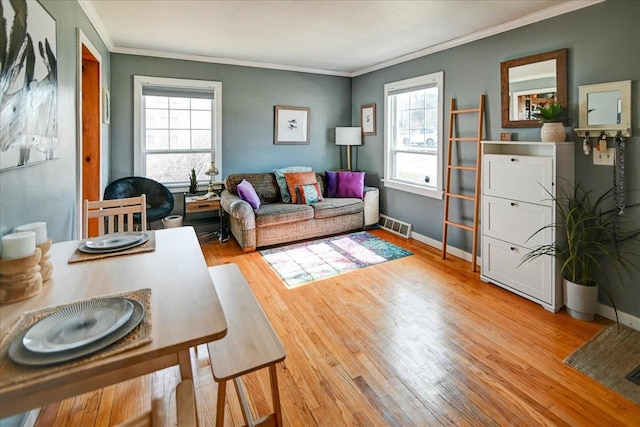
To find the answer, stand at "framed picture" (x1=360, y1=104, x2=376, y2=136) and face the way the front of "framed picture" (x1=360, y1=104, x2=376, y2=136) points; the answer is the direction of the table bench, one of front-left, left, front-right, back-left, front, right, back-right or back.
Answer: front-left

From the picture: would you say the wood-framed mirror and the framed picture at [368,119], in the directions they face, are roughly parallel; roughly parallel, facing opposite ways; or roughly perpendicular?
roughly parallel

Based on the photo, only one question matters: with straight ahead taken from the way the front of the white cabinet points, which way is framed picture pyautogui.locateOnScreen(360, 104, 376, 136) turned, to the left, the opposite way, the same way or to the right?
the same way

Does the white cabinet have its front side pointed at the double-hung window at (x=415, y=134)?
no

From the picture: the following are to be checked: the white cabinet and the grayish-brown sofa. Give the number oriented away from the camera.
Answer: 0

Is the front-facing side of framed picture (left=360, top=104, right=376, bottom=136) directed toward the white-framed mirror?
no

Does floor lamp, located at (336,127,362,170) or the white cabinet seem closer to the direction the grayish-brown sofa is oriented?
the white cabinet

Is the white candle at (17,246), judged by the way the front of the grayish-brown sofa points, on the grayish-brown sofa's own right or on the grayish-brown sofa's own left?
on the grayish-brown sofa's own right

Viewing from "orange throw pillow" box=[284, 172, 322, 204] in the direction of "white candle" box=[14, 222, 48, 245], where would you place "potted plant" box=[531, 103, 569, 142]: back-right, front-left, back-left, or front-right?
front-left

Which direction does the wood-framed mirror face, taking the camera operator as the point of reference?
facing the viewer and to the left of the viewer
